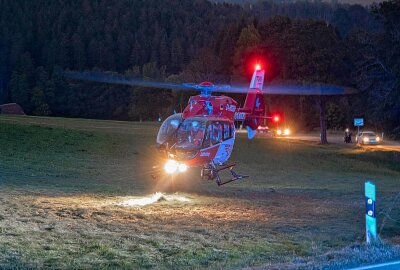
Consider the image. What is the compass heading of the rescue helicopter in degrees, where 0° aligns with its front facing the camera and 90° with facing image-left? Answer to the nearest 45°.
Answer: approximately 45°

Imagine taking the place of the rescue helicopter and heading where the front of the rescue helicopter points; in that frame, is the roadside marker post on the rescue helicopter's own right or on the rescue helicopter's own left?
on the rescue helicopter's own left
